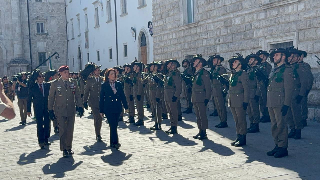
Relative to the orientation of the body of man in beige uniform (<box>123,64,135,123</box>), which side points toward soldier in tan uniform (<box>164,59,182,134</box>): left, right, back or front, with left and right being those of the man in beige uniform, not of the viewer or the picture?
left

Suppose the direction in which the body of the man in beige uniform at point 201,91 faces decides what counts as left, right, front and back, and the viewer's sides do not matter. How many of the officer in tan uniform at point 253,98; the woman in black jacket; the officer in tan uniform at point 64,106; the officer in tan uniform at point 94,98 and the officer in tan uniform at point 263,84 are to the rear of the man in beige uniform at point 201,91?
2

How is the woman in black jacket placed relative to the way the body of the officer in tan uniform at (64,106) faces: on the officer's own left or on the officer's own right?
on the officer's own left

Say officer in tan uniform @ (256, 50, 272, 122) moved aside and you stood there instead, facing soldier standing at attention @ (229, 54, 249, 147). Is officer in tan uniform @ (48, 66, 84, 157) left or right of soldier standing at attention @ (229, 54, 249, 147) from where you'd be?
right

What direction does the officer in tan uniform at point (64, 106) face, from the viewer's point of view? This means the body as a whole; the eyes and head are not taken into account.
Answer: toward the camera

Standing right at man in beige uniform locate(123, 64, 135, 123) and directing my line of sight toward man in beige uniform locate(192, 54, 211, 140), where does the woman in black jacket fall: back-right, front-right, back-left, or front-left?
front-right

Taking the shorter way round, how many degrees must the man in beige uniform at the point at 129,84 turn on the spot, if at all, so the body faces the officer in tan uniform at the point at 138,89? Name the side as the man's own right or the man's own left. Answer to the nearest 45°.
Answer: approximately 45° to the man's own left

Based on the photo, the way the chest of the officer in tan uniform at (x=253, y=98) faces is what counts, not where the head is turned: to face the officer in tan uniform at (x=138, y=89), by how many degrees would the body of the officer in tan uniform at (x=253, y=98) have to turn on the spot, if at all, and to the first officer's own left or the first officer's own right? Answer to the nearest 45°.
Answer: approximately 45° to the first officer's own right

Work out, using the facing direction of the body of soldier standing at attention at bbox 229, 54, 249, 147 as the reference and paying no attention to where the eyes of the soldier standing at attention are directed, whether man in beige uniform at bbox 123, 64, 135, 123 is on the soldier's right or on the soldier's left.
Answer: on the soldier's right

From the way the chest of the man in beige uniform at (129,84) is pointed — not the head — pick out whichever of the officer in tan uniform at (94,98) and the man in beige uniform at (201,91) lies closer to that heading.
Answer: the officer in tan uniform

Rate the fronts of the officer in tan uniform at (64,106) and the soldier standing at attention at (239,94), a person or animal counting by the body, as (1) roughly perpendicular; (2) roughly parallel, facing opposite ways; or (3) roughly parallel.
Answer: roughly perpendicular

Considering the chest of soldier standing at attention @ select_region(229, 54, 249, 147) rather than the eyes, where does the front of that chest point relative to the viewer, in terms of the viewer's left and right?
facing the viewer and to the left of the viewer

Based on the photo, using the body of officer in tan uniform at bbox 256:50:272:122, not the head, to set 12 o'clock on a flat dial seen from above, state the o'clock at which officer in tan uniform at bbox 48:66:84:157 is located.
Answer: officer in tan uniform at bbox 48:66:84:157 is roughly at 12 o'clock from officer in tan uniform at bbox 256:50:272:122.

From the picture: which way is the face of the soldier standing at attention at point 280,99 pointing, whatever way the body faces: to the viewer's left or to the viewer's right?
to the viewer's left

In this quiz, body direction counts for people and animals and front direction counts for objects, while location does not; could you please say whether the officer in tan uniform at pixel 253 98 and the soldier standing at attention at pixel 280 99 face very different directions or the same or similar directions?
same or similar directions

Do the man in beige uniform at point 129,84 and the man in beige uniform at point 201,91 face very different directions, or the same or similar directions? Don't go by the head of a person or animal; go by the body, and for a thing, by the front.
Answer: same or similar directions

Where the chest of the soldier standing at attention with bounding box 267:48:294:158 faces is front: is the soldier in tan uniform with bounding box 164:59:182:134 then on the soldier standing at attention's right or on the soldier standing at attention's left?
on the soldier standing at attention's right

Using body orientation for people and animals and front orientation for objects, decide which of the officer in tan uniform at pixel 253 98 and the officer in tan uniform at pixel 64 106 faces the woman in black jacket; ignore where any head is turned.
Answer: the officer in tan uniform at pixel 253 98

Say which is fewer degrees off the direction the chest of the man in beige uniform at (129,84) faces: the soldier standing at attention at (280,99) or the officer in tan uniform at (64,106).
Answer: the officer in tan uniform

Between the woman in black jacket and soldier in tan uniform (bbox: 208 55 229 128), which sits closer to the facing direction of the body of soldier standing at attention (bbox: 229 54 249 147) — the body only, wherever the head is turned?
the woman in black jacket

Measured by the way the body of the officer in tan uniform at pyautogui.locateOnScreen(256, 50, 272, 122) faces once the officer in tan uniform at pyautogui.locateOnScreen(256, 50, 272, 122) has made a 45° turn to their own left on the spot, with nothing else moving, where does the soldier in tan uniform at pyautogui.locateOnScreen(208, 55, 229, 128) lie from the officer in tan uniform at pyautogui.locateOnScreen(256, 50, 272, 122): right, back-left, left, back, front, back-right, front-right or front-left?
right
